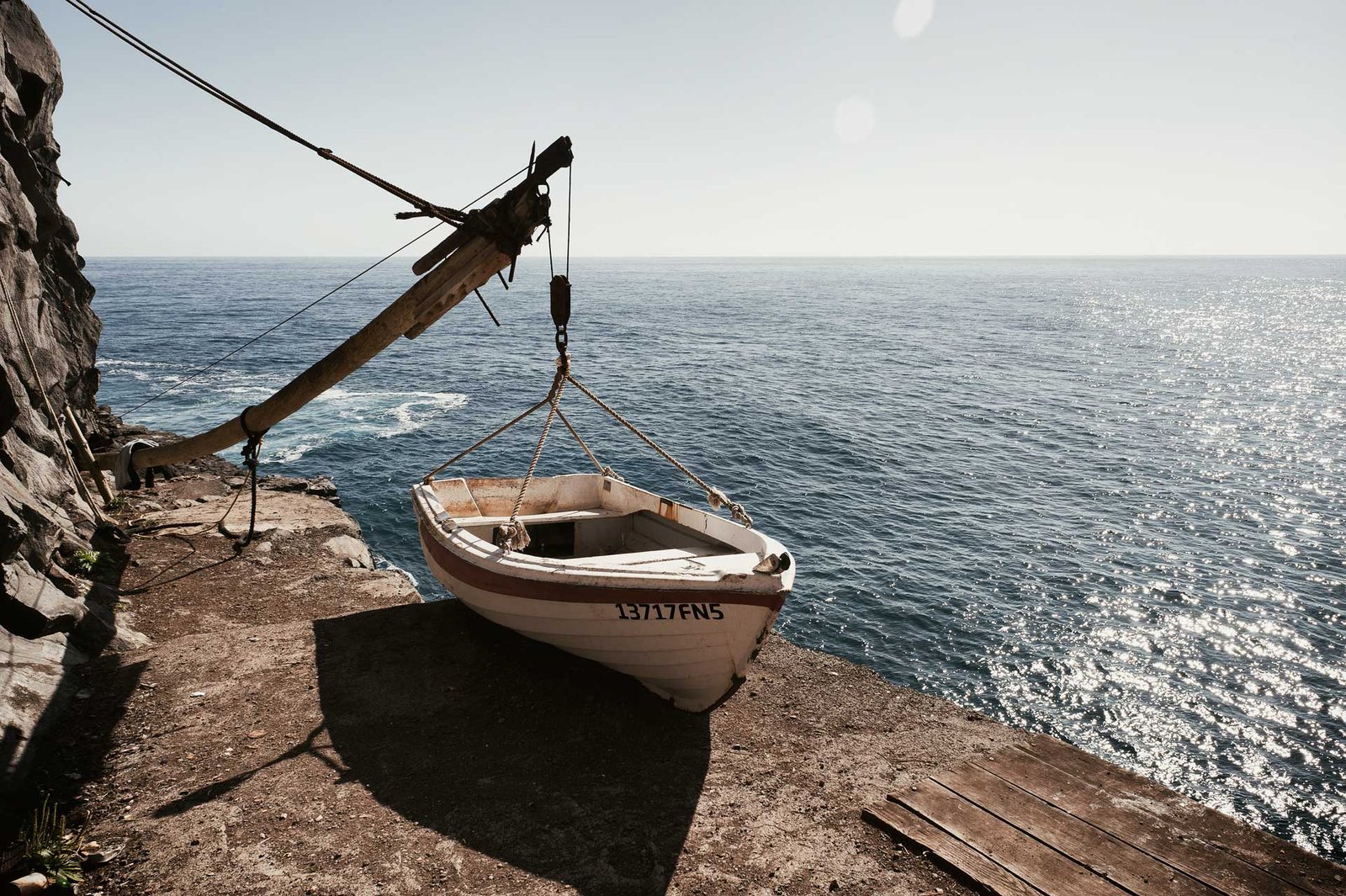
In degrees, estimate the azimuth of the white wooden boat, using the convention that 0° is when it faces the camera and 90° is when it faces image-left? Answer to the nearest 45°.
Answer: approximately 315°

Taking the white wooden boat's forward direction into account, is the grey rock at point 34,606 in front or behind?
behind

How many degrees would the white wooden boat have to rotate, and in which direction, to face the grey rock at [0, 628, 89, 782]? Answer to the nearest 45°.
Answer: approximately 135° to its right

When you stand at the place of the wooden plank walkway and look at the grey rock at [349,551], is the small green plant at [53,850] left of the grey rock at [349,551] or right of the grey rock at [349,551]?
left

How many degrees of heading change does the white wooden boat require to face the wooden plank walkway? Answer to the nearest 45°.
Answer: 0° — it already faces it

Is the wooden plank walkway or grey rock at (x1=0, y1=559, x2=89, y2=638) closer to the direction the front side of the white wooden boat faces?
the wooden plank walkway

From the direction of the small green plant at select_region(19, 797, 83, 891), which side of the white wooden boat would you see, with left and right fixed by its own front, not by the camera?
right
